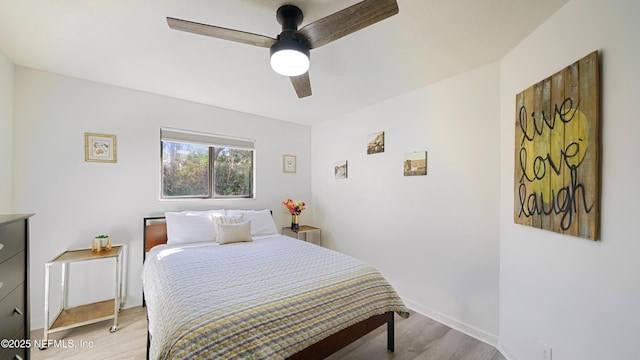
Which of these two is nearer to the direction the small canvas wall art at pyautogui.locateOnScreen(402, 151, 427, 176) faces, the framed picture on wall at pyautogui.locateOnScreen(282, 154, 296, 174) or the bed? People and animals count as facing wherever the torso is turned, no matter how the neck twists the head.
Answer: the bed

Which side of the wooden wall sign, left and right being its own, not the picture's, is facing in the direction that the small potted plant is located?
front

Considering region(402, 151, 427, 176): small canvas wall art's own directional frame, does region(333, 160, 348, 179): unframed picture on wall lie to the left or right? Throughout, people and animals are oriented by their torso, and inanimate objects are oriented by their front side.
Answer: on its right

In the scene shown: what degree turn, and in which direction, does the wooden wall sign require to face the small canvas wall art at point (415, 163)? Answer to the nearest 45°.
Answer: approximately 90° to its right

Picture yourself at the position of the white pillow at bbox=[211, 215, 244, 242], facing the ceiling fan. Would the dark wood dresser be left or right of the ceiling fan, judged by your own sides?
right

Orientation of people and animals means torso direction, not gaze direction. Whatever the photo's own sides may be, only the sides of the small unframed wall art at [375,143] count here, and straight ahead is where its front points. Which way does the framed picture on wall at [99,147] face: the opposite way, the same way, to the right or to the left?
to the left

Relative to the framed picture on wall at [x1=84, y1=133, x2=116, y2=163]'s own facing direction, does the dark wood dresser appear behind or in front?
in front

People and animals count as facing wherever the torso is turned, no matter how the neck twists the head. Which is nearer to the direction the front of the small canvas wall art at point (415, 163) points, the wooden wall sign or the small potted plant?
the small potted plant

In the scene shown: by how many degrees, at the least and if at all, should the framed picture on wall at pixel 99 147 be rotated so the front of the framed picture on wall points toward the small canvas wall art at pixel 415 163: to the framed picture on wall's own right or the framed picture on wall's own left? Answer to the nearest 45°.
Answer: approximately 45° to the framed picture on wall's own left

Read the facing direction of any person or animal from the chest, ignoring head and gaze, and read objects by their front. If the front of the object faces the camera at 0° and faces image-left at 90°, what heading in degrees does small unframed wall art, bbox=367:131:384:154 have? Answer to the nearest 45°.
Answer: approximately 45°
